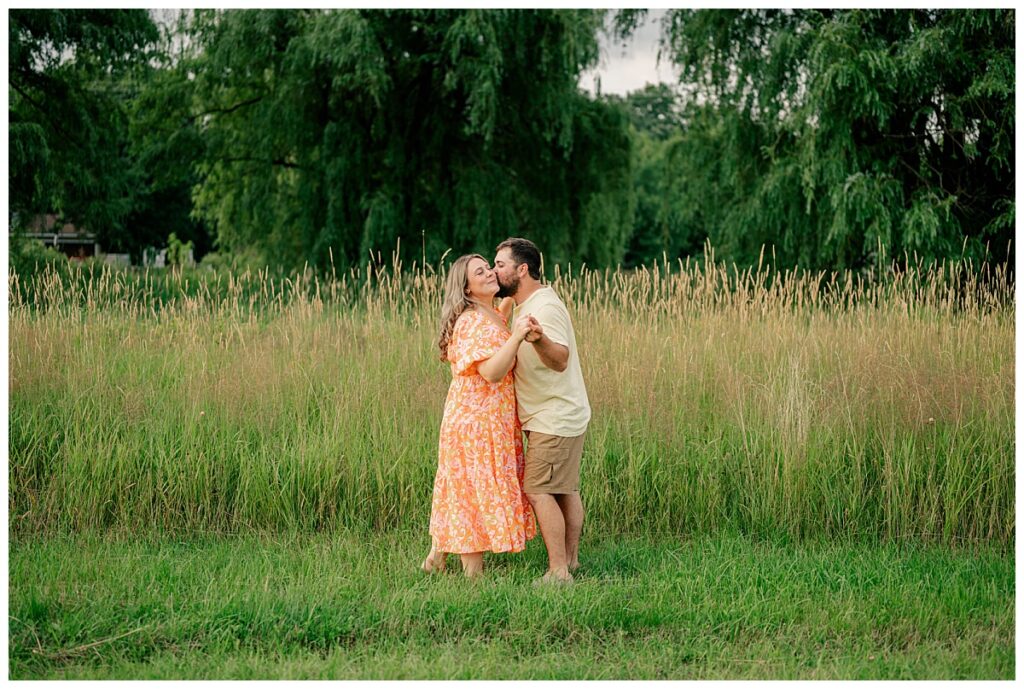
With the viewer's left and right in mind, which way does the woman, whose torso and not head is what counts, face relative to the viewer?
facing to the right of the viewer

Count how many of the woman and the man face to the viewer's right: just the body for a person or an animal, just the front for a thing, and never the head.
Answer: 1

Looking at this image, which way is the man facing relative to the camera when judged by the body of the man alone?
to the viewer's left

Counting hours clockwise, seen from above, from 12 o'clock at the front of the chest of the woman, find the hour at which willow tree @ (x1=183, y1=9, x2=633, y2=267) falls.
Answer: The willow tree is roughly at 9 o'clock from the woman.

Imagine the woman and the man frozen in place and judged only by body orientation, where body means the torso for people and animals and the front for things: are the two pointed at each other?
yes

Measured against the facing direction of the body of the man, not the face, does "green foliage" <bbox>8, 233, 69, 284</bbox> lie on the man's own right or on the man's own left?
on the man's own right

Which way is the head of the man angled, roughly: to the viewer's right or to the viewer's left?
to the viewer's left

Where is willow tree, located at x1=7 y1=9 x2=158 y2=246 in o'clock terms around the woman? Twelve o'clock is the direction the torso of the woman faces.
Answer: The willow tree is roughly at 8 o'clock from the woman.

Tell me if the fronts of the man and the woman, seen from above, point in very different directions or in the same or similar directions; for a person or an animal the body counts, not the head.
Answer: very different directions

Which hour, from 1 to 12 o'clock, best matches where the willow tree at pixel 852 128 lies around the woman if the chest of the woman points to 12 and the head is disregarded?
The willow tree is roughly at 10 o'clock from the woman.

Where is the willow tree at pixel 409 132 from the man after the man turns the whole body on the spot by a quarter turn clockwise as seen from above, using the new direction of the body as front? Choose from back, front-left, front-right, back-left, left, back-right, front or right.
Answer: front
